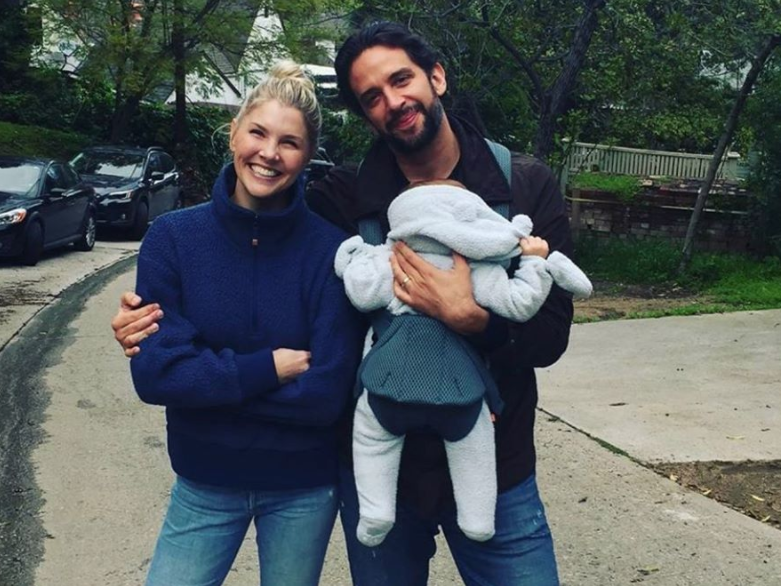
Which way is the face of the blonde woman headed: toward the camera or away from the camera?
toward the camera

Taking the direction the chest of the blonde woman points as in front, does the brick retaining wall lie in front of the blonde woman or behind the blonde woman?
behind

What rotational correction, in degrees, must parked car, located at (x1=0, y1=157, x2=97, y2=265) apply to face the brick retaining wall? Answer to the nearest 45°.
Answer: approximately 135° to its left

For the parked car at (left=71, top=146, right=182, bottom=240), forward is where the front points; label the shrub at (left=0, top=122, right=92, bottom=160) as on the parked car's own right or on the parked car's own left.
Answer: on the parked car's own right

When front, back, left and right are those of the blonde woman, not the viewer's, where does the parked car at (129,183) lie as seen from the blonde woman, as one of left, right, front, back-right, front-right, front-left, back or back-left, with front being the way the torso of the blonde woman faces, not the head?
back

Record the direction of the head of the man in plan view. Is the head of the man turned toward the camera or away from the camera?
toward the camera

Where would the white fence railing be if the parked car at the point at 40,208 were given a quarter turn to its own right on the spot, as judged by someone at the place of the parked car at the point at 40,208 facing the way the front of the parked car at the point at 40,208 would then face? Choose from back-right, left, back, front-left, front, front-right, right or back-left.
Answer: back-right

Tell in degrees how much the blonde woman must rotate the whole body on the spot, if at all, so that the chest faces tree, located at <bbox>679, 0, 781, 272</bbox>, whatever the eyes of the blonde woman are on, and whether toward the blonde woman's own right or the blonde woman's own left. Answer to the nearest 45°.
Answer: approximately 135° to the blonde woman's own left

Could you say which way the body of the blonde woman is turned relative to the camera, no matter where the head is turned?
toward the camera

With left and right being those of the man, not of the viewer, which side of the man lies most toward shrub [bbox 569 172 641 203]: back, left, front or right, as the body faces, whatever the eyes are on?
back

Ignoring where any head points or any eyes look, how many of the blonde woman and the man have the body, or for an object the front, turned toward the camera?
2

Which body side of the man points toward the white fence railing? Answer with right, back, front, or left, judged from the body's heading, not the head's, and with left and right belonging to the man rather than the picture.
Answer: back

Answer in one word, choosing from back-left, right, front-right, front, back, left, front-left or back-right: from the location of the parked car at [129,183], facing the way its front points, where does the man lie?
front-left

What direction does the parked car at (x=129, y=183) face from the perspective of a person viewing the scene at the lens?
facing the viewer and to the left of the viewer

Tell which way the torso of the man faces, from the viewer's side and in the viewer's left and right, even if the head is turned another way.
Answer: facing the viewer

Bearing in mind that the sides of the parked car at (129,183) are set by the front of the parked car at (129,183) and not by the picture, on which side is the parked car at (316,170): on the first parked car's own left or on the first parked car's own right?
on the first parked car's own left
